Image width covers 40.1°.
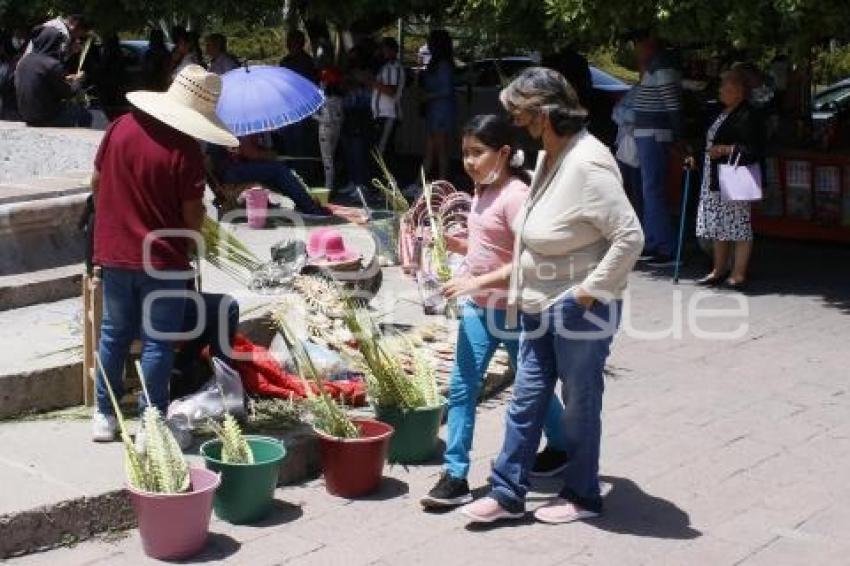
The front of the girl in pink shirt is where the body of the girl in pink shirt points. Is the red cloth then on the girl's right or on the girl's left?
on the girl's right

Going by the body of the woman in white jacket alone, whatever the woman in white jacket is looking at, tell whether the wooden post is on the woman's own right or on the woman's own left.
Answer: on the woman's own right

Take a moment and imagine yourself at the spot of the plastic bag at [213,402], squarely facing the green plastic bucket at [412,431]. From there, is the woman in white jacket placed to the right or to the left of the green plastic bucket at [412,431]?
right

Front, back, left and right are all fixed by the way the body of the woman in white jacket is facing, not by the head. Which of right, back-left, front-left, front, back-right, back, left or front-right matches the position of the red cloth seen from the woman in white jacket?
right

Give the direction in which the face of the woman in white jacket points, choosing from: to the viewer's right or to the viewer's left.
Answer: to the viewer's left

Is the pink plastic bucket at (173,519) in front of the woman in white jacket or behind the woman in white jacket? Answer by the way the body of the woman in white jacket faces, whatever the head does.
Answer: in front

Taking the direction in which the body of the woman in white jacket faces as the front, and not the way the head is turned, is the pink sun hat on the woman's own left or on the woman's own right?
on the woman's own right

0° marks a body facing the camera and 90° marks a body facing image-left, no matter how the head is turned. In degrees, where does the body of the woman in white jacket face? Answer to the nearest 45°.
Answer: approximately 45°

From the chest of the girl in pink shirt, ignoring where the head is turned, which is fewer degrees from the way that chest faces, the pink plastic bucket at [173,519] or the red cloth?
the pink plastic bucket

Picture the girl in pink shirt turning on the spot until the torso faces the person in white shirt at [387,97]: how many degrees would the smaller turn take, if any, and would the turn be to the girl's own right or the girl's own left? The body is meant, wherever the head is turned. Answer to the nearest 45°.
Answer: approximately 135° to the girl's own right

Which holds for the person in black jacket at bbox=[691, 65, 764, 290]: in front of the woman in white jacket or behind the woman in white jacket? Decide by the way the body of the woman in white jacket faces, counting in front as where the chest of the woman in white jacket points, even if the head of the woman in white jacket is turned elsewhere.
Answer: behind
